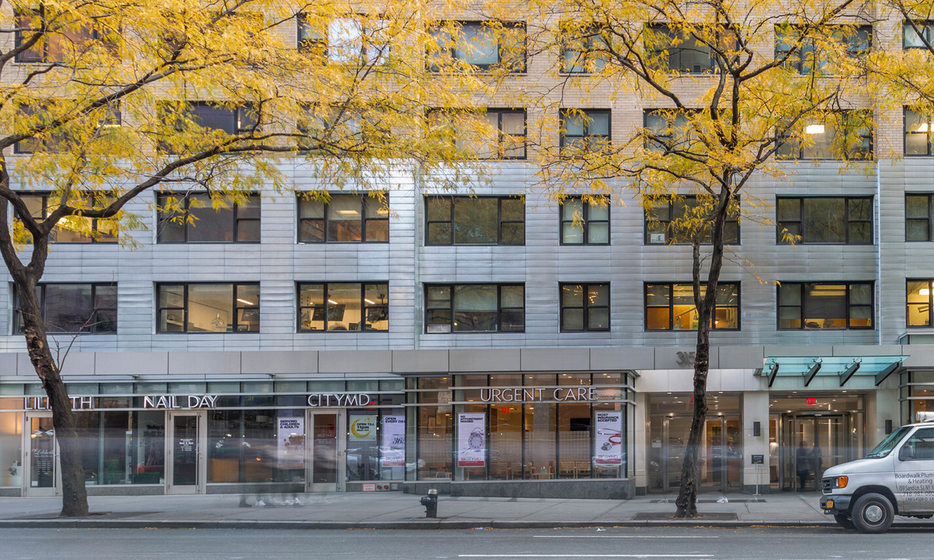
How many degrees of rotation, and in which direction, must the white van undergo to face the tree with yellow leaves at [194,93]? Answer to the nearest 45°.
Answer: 0° — it already faces it

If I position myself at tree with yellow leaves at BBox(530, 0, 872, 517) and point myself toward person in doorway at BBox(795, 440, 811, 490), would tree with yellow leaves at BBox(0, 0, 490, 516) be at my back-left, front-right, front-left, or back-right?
back-left

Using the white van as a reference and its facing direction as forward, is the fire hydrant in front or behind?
in front

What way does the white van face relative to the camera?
to the viewer's left

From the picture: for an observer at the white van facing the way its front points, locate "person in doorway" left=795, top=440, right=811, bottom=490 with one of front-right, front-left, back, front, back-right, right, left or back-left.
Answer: right

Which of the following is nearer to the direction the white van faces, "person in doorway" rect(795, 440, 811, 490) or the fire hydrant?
the fire hydrant
